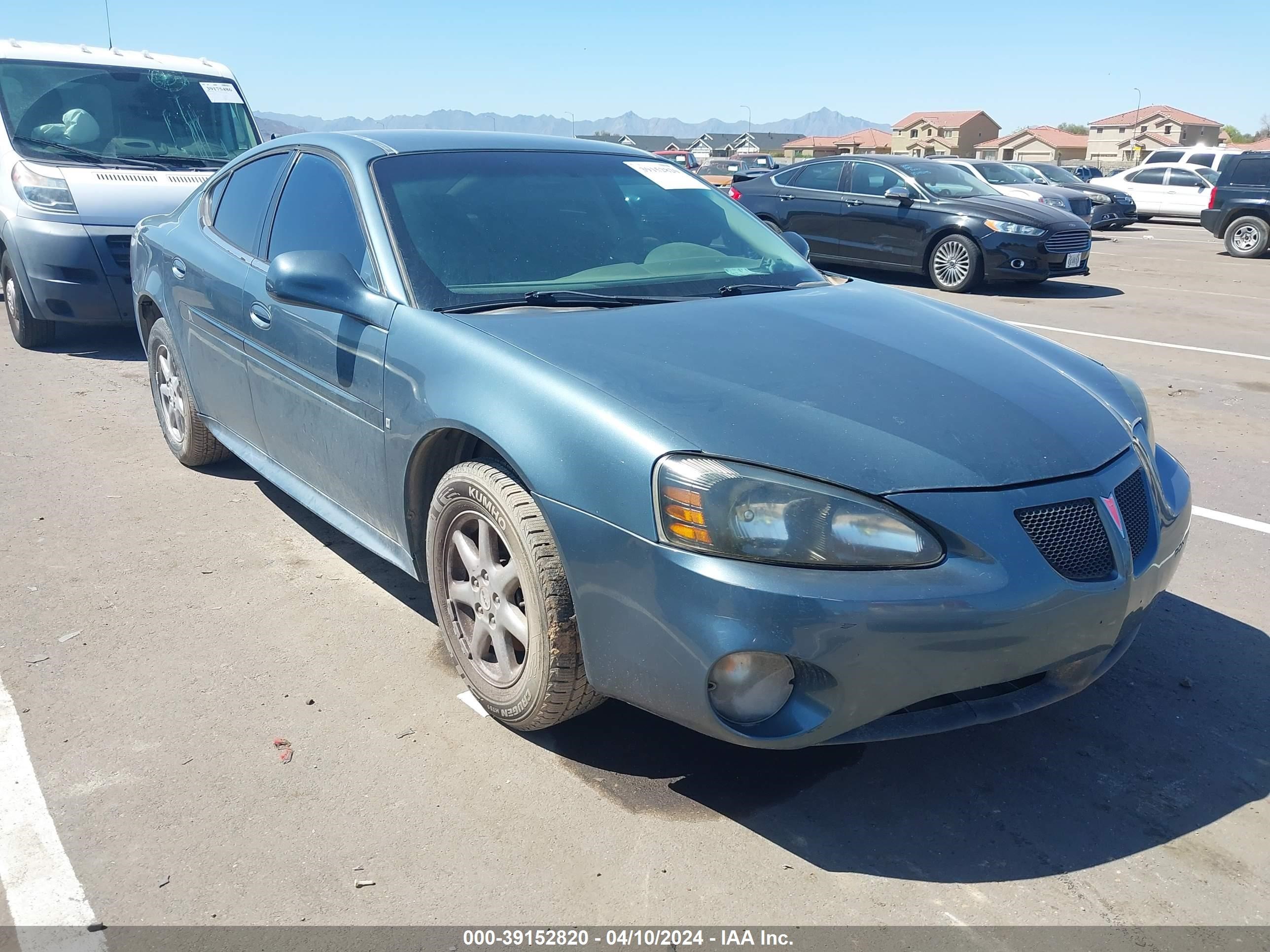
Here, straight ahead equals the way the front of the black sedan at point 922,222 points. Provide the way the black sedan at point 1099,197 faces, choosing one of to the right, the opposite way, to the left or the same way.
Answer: the same way

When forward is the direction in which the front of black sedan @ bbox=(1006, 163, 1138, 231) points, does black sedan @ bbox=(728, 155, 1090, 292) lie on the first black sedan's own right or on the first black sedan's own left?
on the first black sedan's own right

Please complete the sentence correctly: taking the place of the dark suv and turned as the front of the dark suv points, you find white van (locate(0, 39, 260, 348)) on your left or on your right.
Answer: on your right

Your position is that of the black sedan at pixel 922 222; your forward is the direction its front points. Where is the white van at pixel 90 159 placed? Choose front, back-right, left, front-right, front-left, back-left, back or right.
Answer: right

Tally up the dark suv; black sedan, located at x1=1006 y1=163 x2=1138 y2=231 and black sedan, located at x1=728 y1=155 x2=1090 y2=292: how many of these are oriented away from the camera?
0

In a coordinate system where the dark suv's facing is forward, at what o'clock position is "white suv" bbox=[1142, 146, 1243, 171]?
The white suv is roughly at 9 o'clock from the dark suv.

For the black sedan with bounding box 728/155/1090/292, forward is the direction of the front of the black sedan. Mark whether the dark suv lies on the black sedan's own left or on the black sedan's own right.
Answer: on the black sedan's own left

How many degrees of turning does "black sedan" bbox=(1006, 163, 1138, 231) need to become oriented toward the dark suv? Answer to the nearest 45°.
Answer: approximately 45° to its right

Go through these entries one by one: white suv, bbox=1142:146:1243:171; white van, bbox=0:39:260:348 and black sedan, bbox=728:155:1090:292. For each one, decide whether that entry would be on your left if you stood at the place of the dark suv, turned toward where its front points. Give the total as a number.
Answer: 1

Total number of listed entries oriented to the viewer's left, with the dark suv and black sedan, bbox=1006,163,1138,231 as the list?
0

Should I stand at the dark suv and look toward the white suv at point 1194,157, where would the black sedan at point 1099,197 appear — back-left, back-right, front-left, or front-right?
front-left

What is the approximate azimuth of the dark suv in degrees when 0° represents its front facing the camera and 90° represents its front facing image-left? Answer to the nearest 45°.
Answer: approximately 270°
